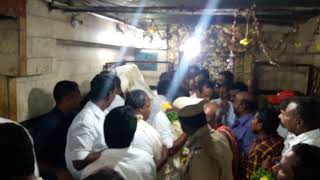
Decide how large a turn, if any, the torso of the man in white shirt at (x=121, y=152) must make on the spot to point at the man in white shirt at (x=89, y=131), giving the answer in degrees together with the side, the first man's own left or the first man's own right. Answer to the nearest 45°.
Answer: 0° — they already face them

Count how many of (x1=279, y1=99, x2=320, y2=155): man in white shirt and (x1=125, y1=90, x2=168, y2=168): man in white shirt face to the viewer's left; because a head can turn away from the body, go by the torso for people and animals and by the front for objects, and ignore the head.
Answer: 1

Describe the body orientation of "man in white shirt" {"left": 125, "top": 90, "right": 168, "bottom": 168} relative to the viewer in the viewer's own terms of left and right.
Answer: facing away from the viewer and to the right of the viewer

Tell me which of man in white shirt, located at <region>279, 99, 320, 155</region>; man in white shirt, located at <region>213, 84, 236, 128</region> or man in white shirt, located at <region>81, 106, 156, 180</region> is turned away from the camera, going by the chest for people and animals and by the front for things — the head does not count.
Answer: man in white shirt, located at <region>81, 106, 156, 180</region>

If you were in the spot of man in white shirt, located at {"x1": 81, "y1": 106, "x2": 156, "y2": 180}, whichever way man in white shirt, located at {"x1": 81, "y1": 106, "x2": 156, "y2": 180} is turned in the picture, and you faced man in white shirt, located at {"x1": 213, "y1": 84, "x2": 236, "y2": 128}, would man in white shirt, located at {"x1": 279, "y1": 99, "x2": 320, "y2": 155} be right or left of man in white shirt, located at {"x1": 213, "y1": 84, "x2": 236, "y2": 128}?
right

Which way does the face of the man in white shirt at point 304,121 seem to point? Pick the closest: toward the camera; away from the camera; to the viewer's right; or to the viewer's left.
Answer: to the viewer's left

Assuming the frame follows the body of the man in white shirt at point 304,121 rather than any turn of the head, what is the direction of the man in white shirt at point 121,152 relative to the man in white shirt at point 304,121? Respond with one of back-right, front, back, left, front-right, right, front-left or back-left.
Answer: front-left

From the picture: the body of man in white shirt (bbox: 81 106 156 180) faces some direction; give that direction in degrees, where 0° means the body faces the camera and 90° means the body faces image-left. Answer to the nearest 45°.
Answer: approximately 180°

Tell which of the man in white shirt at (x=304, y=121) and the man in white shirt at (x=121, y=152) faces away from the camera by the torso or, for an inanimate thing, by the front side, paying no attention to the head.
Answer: the man in white shirt at (x=121, y=152)

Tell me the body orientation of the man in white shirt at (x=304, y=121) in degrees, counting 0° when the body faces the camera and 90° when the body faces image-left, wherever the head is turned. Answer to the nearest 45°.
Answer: approximately 90°

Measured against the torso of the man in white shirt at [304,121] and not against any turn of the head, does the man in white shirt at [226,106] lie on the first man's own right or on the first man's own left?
on the first man's own right
